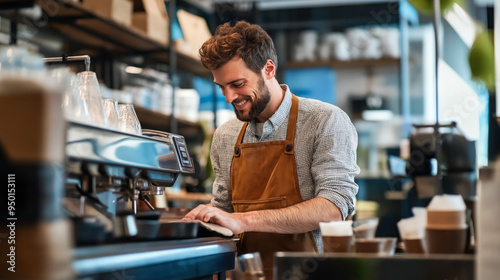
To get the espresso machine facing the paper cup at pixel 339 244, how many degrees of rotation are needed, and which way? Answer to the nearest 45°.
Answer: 0° — it already faces it

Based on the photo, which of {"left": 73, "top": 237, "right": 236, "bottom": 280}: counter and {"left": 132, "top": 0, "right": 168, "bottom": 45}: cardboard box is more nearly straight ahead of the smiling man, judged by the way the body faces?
the counter

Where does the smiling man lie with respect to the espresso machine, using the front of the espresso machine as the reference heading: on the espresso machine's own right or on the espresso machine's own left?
on the espresso machine's own left

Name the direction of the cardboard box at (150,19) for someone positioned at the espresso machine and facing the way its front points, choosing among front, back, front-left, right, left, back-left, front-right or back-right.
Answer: back-left

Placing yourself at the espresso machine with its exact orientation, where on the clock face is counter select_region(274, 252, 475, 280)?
The counter is roughly at 12 o'clock from the espresso machine.

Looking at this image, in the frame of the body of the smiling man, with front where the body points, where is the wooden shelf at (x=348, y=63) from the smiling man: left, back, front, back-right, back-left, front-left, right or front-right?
back-right

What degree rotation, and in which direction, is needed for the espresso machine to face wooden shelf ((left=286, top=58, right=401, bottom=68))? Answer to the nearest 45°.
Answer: approximately 90° to its left

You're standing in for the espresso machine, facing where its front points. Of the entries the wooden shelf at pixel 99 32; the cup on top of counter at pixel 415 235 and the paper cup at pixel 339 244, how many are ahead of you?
2

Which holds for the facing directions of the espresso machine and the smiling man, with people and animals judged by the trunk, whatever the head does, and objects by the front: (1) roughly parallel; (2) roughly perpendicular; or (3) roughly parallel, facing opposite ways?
roughly perpendicular

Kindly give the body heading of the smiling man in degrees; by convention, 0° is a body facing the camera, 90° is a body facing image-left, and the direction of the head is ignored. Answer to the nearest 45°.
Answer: approximately 45°

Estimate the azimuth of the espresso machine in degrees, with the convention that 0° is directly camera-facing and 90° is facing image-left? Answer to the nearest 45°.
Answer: approximately 315°

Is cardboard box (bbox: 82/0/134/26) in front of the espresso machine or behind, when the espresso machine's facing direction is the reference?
behind
